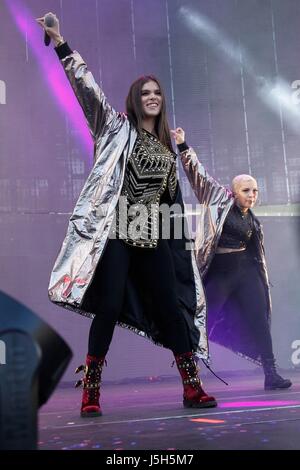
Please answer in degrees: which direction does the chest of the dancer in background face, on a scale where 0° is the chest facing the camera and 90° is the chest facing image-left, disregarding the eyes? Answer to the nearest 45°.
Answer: approximately 315°

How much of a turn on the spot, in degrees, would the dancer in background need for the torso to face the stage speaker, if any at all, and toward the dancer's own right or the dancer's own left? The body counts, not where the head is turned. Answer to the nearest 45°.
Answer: approximately 45° to the dancer's own right
